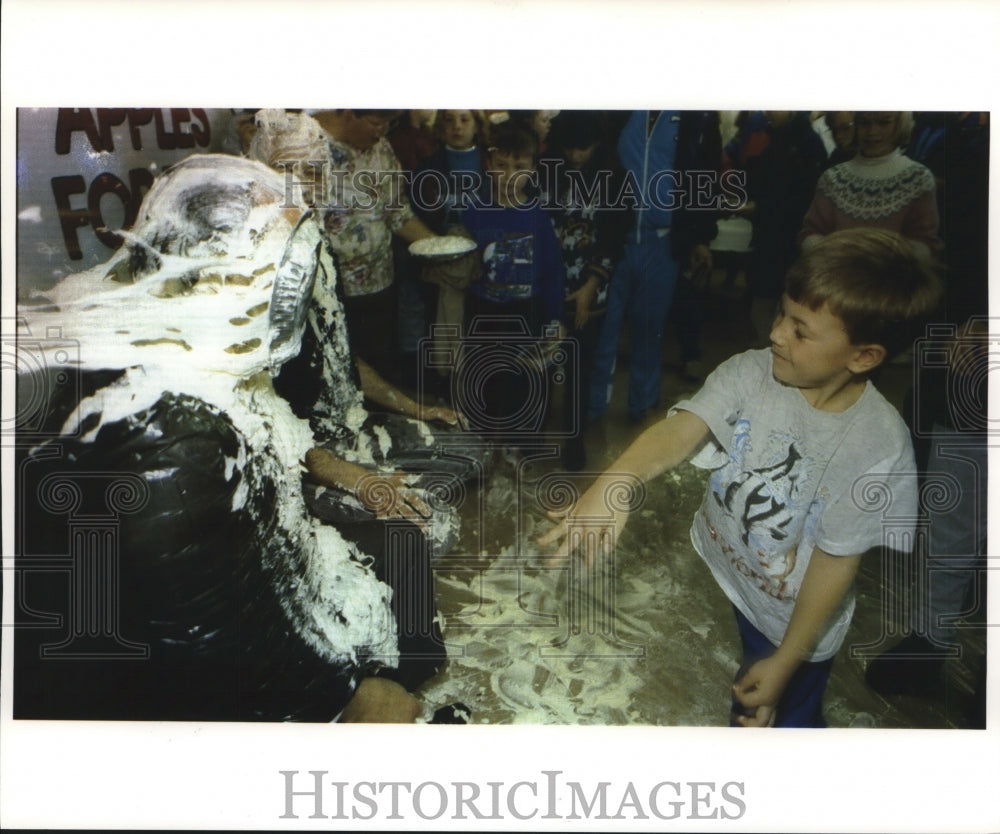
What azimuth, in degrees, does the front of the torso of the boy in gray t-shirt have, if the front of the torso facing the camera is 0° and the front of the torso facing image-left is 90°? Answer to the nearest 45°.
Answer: approximately 45°

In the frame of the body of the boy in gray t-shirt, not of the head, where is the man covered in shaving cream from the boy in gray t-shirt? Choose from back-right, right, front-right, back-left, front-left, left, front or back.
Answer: front-right
